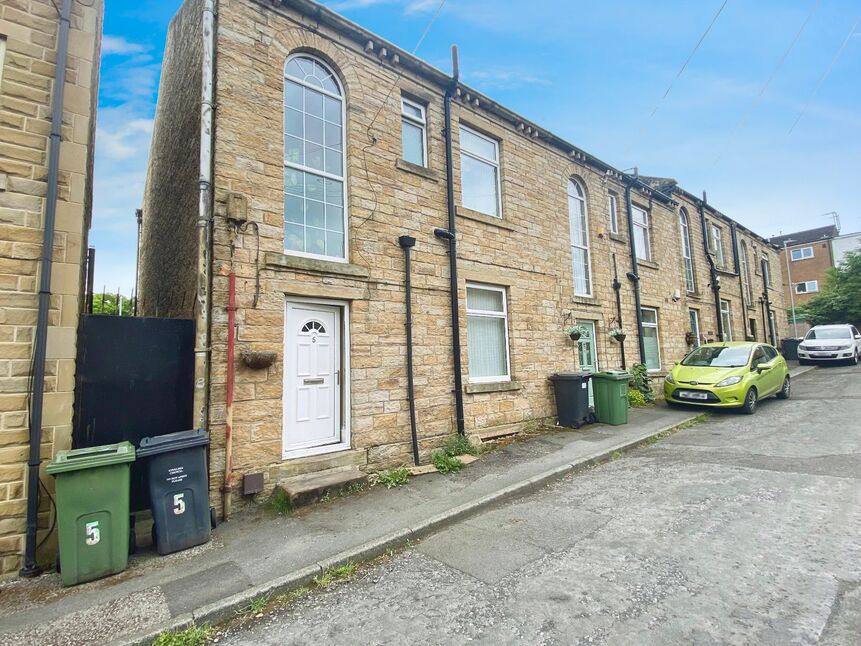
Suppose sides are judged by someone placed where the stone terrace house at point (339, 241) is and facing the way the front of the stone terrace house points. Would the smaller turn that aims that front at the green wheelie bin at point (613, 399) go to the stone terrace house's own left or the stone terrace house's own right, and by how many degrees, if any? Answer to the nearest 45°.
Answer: approximately 90° to the stone terrace house's own left

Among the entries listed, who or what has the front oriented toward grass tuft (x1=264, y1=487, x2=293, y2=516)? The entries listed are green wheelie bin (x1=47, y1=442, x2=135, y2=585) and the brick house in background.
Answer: the brick house in background

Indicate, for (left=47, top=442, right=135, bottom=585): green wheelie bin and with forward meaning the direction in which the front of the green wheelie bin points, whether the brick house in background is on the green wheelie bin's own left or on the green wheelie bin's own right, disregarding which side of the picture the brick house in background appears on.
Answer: on the green wheelie bin's own left

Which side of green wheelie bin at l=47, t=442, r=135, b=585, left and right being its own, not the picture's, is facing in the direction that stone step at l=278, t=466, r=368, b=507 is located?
left

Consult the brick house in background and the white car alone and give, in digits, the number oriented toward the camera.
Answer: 2

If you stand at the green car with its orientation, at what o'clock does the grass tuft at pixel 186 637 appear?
The grass tuft is roughly at 11 o'clock from the green car.
